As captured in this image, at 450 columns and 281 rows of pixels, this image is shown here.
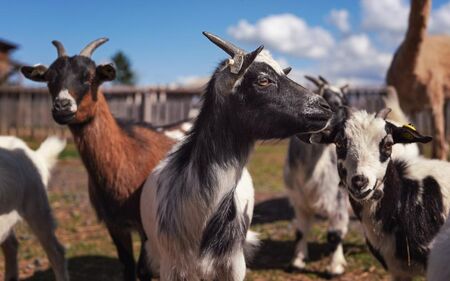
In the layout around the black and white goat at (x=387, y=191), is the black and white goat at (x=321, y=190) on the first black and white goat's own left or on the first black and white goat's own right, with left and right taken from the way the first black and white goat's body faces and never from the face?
on the first black and white goat's own right

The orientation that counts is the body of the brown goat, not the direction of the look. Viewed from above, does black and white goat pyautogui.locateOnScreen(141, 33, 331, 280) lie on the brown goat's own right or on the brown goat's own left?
on the brown goat's own left

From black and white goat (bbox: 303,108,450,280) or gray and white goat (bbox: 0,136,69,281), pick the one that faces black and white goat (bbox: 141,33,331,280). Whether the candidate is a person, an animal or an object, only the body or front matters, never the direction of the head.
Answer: black and white goat (bbox: 303,108,450,280)

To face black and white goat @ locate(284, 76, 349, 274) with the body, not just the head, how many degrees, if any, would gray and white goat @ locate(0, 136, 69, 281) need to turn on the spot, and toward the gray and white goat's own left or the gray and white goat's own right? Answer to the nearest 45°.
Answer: approximately 180°

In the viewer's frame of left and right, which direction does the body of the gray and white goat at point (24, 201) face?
facing to the left of the viewer

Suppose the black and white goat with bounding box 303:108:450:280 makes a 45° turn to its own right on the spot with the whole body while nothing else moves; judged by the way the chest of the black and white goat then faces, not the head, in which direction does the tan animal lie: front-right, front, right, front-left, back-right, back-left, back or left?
right

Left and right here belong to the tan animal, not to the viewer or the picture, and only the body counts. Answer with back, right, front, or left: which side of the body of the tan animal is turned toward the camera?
left

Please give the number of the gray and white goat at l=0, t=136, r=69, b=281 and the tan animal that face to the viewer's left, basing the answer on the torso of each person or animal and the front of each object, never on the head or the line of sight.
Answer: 2

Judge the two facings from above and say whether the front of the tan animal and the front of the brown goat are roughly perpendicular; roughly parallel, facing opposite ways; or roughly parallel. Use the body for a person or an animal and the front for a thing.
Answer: roughly perpendicular

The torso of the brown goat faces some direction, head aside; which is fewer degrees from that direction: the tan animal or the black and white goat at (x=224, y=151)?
the black and white goat

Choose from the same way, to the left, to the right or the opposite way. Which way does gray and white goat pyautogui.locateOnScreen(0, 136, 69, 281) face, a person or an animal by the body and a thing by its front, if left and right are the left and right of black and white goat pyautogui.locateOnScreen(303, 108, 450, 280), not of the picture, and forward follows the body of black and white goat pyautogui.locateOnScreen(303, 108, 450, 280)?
the same way

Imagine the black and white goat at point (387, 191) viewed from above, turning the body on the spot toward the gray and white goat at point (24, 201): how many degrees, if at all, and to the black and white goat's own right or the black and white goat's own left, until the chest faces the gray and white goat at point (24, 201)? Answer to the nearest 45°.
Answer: approximately 45° to the black and white goat's own right

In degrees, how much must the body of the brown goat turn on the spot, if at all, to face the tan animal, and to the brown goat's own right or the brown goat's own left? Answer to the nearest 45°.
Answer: approximately 180°
